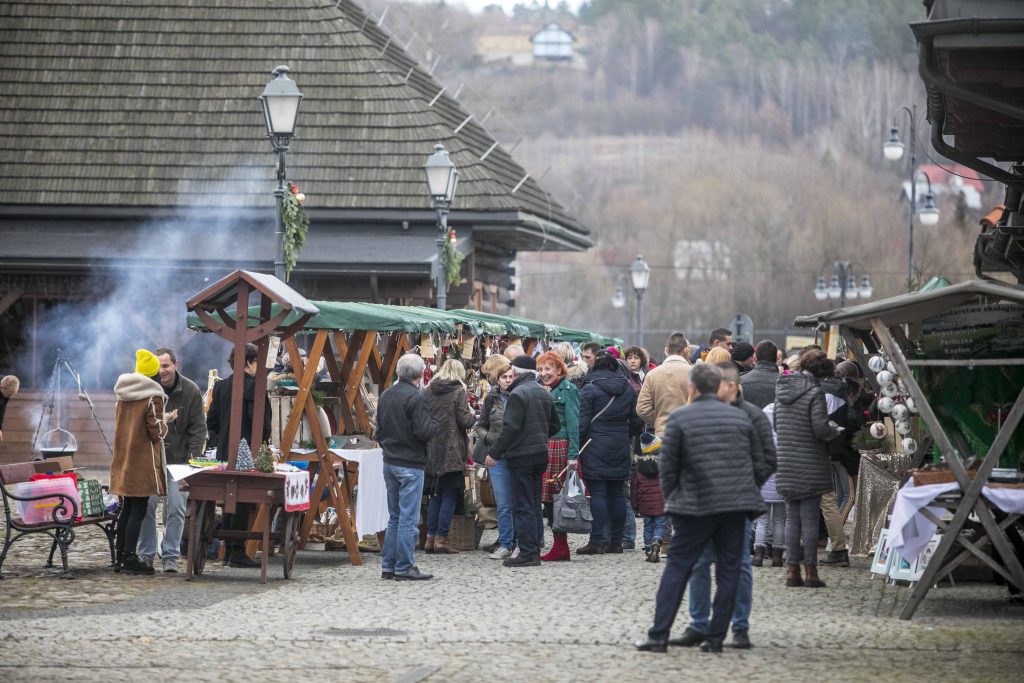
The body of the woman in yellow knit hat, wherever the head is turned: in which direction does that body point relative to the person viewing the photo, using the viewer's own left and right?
facing away from the viewer and to the right of the viewer

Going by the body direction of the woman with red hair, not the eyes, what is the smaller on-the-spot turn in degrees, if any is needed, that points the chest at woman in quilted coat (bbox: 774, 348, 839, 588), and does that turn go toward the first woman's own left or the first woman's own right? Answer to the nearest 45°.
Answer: approximately 90° to the first woman's own left

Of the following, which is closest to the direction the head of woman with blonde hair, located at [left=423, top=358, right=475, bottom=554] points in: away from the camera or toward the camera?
away from the camera

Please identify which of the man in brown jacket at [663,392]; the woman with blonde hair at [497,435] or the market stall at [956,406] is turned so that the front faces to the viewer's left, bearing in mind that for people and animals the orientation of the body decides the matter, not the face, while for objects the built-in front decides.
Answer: the market stall

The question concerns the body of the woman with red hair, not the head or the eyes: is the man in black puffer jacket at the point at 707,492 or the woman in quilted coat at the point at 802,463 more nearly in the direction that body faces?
the man in black puffer jacket

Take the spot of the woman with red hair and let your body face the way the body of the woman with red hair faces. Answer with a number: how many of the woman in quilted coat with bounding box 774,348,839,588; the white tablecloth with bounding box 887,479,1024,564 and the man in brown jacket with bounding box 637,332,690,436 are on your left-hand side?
3

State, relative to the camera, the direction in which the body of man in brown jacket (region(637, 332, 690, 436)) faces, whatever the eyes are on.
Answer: away from the camera

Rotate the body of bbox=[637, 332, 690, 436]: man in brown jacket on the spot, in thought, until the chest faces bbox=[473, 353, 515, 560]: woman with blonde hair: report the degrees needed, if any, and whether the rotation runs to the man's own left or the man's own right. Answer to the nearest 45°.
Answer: approximately 90° to the man's own left

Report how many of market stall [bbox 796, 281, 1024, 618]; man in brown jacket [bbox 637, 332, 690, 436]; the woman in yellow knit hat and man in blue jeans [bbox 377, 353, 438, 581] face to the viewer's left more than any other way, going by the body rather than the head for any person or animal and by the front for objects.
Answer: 1

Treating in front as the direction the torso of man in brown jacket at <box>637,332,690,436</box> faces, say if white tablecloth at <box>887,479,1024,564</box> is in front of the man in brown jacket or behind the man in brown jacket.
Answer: behind

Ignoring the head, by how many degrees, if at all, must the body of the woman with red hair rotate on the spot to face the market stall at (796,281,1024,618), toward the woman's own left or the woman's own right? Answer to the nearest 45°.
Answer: approximately 90° to the woman's own left

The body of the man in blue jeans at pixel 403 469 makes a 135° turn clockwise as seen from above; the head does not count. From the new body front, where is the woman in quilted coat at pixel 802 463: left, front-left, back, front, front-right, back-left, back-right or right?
left

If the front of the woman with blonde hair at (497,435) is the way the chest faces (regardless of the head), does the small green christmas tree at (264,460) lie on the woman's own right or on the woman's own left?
on the woman's own right
